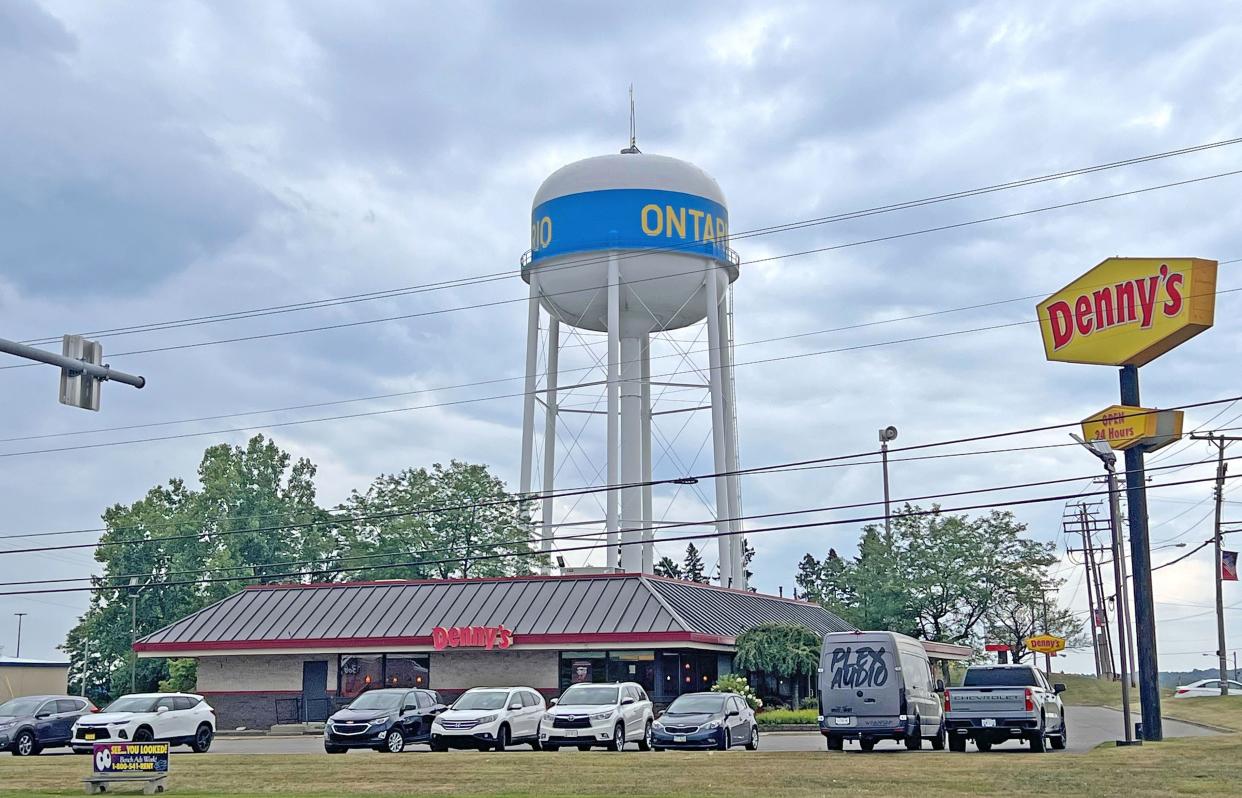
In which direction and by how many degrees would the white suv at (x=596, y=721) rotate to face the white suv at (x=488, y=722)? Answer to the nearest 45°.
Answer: approximately 45° to its right

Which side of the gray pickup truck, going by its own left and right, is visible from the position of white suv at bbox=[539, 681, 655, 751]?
left

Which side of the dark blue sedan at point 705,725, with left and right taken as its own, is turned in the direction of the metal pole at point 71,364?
front

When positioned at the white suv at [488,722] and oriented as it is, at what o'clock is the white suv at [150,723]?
the white suv at [150,723] is roughly at 2 o'clock from the white suv at [488,722].

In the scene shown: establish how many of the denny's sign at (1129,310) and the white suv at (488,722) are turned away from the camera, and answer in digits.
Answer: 0

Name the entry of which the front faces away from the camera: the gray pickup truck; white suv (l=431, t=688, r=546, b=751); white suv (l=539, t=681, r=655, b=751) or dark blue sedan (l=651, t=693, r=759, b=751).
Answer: the gray pickup truck

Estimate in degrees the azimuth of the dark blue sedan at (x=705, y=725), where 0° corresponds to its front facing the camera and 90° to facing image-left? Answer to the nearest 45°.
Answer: approximately 45°

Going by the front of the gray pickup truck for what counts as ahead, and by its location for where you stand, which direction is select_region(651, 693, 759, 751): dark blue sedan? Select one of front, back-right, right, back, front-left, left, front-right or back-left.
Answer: left

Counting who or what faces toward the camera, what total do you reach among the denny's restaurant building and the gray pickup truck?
1

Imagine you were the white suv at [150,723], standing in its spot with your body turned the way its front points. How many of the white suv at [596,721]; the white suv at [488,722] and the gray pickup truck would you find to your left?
3

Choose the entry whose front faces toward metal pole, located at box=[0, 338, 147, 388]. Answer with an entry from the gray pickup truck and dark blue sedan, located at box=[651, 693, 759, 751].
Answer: the dark blue sedan

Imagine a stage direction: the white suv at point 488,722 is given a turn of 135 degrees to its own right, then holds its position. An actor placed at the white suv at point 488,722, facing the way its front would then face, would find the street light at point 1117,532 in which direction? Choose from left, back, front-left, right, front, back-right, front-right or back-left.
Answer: right

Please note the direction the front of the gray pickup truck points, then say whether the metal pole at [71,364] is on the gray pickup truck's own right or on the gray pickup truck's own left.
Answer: on the gray pickup truck's own left

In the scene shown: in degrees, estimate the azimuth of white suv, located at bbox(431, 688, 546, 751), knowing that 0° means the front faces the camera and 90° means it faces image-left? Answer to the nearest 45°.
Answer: approximately 45°

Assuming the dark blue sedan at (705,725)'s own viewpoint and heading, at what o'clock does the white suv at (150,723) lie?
The white suv is roughly at 2 o'clock from the dark blue sedan.

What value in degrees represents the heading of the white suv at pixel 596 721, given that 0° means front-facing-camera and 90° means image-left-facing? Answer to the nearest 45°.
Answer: approximately 45°

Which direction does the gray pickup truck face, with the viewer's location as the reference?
facing away from the viewer
